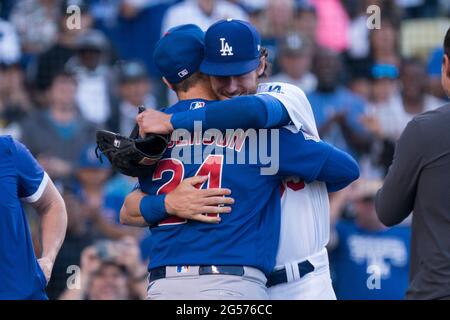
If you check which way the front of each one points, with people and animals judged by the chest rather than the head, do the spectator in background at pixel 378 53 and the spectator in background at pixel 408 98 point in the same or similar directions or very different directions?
same or similar directions

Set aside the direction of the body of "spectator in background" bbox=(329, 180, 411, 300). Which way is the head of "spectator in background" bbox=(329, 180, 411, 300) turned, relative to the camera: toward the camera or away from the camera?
toward the camera

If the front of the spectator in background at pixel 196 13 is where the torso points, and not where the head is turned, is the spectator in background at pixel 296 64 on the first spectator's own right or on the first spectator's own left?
on the first spectator's own left

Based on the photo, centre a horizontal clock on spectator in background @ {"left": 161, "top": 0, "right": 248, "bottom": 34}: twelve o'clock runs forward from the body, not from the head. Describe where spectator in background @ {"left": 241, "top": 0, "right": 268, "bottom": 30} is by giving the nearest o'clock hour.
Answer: spectator in background @ {"left": 241, "top": 0, "right": 268, "bottom": 30} is roughly at 8 o'clock from spectator in background @ {"left": 161, "top": 0, "right": 248, "bottom": 34}.

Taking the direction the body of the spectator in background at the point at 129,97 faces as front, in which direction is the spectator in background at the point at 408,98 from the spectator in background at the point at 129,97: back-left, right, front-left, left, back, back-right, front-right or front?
left

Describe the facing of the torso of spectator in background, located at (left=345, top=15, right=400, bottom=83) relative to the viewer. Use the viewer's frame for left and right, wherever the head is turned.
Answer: facing the viewer

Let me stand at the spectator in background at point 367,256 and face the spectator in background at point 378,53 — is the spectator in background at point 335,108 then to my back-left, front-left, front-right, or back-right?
front-left

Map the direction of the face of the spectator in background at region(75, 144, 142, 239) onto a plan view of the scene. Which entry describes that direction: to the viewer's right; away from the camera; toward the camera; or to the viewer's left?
toward the camera

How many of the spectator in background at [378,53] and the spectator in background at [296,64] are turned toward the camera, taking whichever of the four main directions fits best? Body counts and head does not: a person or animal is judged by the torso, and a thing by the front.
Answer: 2

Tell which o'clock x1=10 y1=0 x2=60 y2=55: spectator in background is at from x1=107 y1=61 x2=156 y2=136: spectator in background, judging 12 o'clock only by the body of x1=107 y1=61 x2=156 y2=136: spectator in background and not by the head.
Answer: x1=10 y1=0 x2=60 y2=55: spectator in background is roughly at 4 o'clock from x1=107 y1=61 x2=156 y2=136: spectator in background.

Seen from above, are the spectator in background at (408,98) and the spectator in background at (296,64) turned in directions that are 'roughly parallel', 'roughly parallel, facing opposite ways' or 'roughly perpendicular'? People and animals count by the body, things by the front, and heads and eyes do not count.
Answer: roughly parallel

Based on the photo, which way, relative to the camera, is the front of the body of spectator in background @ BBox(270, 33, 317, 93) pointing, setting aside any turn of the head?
toward the camera

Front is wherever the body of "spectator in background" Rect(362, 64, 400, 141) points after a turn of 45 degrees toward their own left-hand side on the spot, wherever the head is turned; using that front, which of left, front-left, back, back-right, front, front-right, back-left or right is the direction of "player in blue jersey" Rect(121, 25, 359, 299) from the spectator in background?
front-right

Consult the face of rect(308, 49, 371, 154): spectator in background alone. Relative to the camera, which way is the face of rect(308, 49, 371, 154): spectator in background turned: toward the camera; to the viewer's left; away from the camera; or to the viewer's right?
toward the camera

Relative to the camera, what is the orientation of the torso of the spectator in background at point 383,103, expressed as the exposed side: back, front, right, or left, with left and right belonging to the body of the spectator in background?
front

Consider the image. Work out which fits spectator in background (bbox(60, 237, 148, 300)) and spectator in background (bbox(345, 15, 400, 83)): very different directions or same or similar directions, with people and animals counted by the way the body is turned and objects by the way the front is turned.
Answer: same or similar directions

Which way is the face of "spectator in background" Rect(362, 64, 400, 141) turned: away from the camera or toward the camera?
toward the camera

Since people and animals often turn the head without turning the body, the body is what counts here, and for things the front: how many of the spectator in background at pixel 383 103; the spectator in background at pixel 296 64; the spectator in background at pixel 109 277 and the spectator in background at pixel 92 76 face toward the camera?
4

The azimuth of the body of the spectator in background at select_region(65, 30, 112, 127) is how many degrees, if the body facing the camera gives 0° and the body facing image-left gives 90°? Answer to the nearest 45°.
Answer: approximately 0°
